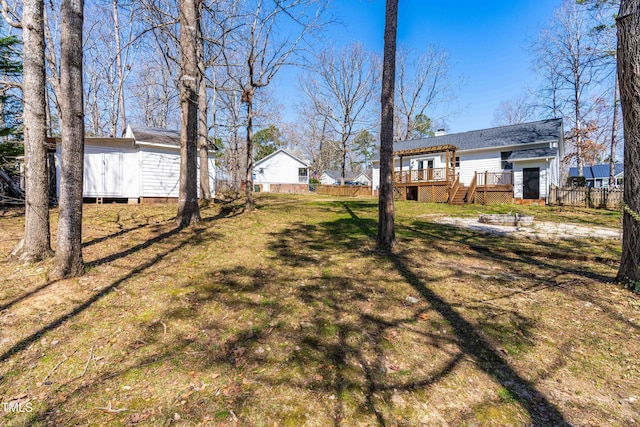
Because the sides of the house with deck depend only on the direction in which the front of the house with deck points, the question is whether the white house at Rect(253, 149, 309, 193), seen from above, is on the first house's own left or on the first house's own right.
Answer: on the first house's own left

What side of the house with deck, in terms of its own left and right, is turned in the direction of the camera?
back

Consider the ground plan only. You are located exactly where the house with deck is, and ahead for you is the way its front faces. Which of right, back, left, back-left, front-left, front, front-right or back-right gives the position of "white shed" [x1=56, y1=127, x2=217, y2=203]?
back-left

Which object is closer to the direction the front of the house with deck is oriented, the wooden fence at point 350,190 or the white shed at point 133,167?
the wooden fence
